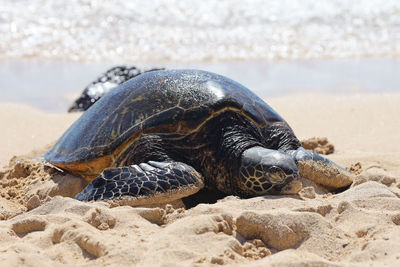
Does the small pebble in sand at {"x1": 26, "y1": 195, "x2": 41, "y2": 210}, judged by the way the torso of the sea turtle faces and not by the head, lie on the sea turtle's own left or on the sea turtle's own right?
on the sea turtle's own right

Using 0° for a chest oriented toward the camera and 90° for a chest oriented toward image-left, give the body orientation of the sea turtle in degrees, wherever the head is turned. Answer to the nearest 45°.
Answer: approximately 315°
